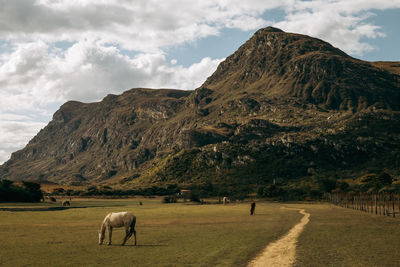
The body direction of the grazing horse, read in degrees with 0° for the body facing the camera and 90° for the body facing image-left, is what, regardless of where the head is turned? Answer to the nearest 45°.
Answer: approximately 90°
